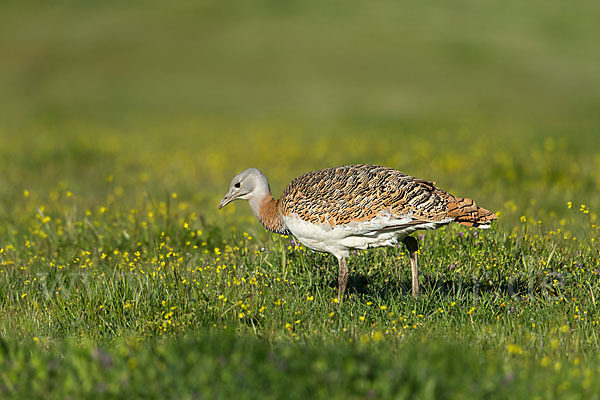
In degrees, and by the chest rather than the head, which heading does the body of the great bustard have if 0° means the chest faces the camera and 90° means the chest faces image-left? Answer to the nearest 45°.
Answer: approximately 90°
